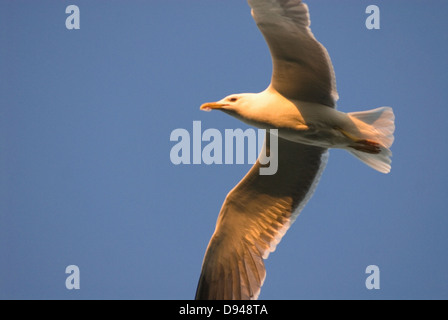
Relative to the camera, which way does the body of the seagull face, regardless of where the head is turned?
to the viewer's left
